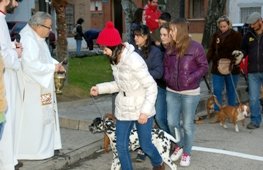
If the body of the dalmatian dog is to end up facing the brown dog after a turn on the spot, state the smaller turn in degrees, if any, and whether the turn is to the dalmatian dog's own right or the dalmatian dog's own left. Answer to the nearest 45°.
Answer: approximately 135° to the dalmatian dog's own right

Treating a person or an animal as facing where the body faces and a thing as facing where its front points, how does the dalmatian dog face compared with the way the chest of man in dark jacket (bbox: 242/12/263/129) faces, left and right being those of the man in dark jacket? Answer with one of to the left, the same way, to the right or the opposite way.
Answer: to the right

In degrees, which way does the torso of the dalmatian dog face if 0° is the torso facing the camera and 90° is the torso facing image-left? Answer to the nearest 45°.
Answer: approximately 90°

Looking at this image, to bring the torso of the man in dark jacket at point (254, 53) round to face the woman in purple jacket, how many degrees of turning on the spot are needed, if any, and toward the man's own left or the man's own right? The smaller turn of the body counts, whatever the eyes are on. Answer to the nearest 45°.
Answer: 0° — they already face them

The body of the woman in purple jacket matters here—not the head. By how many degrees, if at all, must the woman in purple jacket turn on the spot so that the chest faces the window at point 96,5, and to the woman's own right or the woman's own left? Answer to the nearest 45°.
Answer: approximately 135° to the woman's own right

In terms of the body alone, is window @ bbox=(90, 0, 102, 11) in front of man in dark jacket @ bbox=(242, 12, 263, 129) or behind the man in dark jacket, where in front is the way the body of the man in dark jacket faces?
behind

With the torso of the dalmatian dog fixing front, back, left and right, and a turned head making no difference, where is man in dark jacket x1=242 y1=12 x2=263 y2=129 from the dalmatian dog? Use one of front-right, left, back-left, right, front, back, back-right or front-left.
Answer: back-right

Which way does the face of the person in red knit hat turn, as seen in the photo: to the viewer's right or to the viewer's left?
to the viewer's left
